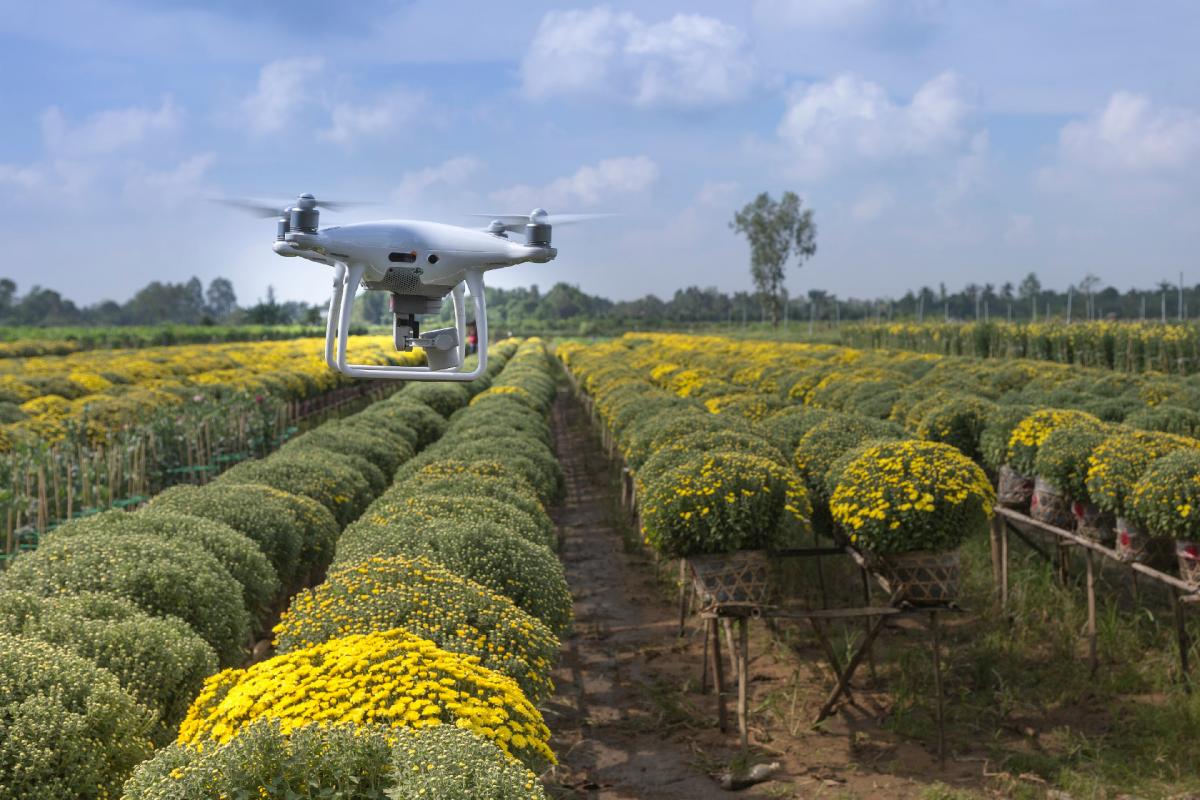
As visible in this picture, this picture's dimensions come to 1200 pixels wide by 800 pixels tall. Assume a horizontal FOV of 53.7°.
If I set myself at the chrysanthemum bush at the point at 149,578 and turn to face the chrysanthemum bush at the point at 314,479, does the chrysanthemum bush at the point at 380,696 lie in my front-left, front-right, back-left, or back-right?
back-right

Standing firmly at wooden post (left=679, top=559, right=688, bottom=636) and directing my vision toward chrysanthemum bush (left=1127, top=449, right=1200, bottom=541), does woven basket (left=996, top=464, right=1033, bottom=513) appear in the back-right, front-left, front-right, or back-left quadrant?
front-left

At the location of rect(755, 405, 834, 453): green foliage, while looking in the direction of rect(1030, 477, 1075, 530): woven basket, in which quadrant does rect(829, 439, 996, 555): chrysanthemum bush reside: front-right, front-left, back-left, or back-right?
front-right

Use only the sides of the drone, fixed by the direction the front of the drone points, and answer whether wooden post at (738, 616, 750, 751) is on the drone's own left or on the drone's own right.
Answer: on the drone's own left

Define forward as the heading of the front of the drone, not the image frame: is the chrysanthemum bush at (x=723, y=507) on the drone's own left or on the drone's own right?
on the drone's own left

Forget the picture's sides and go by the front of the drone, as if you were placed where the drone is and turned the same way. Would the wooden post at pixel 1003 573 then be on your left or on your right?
on your left
